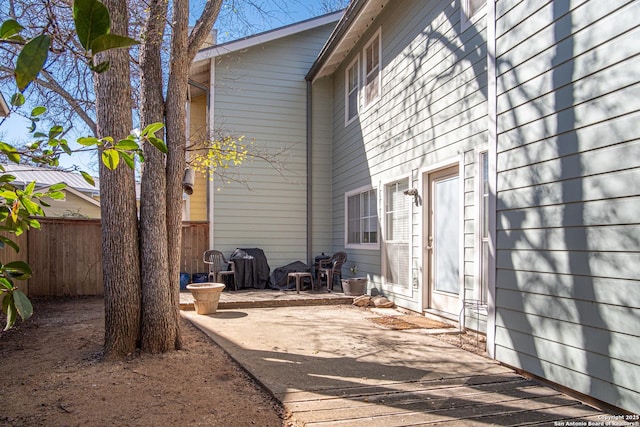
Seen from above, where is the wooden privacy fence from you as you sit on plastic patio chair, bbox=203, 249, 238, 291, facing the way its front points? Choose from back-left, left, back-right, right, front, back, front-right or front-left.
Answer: back-right

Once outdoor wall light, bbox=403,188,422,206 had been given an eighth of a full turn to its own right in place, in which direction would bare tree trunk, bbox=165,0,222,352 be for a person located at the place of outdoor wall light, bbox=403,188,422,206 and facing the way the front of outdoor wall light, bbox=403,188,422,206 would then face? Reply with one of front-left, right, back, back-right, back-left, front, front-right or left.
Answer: left

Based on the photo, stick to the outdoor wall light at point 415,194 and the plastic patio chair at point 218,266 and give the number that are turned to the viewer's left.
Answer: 1

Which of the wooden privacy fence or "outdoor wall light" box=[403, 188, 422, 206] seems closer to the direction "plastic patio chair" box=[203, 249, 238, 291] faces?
the outdoor wall light

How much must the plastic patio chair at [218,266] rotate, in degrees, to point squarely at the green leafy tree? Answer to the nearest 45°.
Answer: approximately 45° to its right

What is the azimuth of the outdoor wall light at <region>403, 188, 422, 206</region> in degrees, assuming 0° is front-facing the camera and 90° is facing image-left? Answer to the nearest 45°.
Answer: approximately 90°

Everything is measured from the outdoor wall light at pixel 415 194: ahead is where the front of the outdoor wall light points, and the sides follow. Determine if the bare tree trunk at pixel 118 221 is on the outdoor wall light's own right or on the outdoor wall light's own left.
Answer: on the outdoor wall light's own left

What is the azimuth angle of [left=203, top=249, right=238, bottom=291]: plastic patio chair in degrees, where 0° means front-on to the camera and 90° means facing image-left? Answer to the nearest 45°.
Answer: approximately 315°

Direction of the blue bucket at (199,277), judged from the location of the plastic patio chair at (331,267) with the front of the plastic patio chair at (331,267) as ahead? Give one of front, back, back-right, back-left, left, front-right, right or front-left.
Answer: front-right

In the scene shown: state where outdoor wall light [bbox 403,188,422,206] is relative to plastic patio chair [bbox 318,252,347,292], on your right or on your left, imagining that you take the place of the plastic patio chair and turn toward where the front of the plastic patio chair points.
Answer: on your left

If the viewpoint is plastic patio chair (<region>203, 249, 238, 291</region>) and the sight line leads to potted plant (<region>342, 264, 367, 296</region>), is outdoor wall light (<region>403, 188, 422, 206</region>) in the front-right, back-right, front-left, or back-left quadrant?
front-right

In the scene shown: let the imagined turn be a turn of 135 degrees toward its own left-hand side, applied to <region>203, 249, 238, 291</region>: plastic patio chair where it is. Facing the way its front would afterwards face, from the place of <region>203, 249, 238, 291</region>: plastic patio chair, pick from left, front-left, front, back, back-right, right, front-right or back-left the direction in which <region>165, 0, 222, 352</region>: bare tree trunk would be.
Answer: back

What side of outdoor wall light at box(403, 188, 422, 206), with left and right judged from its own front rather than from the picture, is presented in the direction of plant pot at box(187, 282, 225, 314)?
front

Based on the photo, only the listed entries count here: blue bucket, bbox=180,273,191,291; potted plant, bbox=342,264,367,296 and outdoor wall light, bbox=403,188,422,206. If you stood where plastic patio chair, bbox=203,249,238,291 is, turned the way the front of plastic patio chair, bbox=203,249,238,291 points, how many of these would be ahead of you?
2

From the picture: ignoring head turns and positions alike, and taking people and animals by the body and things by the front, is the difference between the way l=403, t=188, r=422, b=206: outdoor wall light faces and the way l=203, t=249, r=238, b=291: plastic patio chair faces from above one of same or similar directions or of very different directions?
very different directions

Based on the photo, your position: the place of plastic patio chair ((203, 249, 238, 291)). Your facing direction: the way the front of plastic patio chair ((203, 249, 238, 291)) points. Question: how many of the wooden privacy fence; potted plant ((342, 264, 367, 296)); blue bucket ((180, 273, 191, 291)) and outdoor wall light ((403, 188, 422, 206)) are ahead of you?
2

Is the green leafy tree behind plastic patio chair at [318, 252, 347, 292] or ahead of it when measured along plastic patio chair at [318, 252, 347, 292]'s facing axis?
ahead
